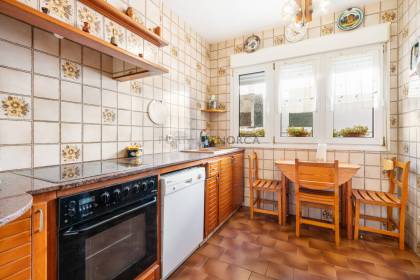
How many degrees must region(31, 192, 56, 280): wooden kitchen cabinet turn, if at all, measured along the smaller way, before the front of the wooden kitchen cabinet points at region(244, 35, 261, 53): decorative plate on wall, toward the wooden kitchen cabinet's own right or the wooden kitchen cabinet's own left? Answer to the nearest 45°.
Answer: approximately 45° to the wooden kitchen cabinet's own left

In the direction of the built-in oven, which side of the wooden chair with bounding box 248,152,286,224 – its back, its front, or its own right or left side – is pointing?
right

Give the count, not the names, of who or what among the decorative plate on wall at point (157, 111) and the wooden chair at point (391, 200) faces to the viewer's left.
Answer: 1

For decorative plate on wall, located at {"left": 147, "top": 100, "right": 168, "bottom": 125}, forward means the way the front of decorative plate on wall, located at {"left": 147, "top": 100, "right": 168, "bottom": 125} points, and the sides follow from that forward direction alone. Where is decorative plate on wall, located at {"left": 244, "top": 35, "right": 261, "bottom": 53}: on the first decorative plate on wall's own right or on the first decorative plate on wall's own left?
on the first decorative plate on wall's own left

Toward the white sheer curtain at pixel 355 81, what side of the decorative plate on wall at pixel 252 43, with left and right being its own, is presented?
left

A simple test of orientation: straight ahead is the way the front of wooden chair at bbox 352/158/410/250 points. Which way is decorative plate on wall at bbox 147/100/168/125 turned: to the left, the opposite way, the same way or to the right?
the opposite way

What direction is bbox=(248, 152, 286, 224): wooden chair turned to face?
to the viewer's right

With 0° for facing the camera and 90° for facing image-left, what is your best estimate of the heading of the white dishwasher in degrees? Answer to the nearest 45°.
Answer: approximately 315°

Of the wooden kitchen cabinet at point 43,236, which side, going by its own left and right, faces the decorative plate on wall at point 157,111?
left

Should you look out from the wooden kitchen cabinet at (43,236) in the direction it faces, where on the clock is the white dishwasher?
The white dishwasher is roughly at 10 o'clock from the wooden kitchen cabinet.
